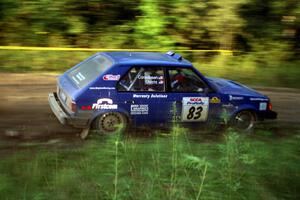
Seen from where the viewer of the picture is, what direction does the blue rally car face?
facing to the right of the viewer
